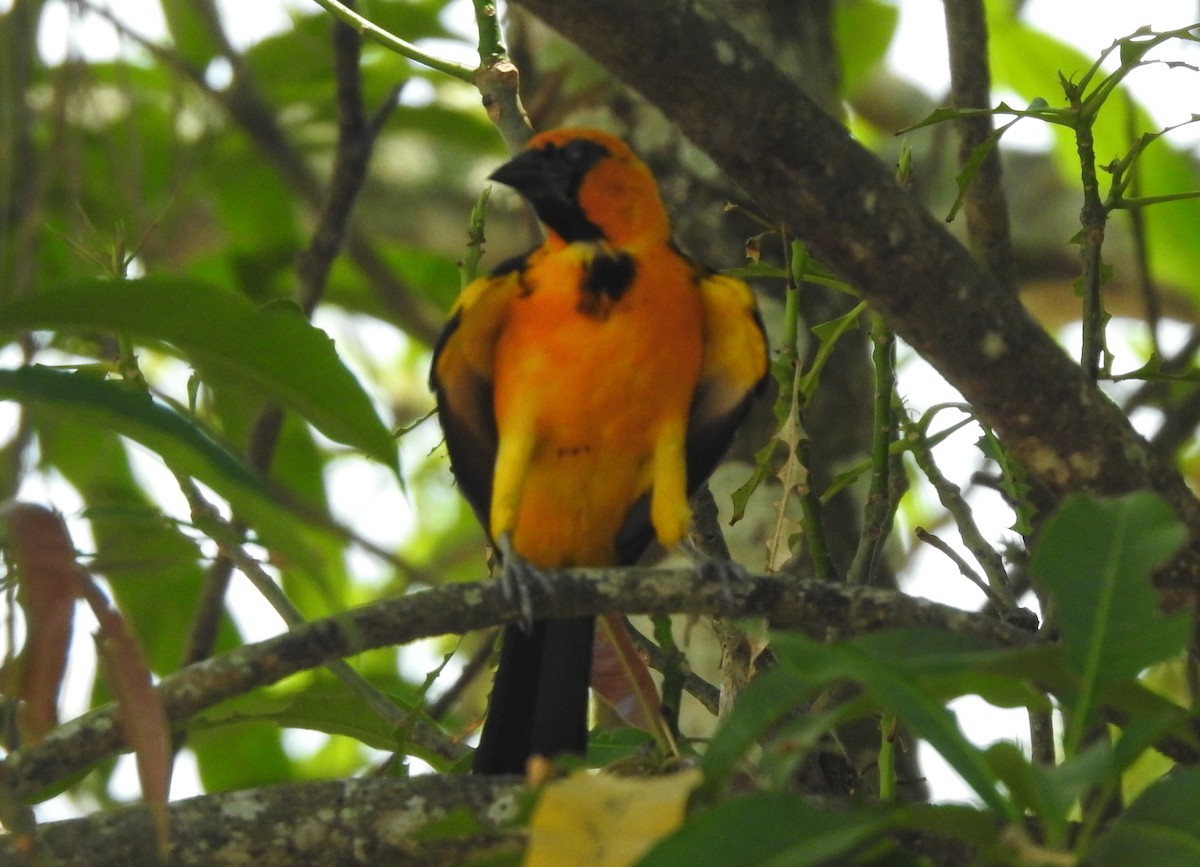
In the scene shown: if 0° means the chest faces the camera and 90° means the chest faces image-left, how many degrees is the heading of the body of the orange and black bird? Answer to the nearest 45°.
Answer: approximately 0°
